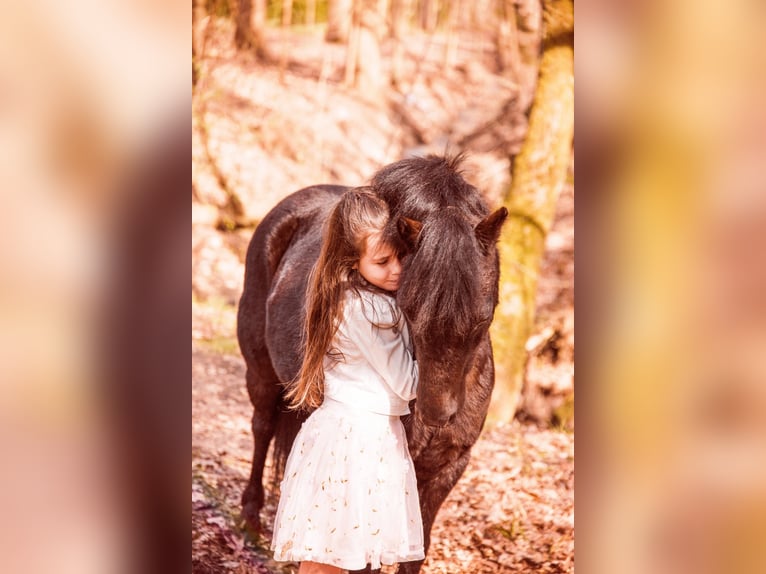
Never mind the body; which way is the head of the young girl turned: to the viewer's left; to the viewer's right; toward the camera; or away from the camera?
to the viewer's right

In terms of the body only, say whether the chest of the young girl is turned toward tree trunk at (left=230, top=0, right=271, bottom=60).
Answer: no

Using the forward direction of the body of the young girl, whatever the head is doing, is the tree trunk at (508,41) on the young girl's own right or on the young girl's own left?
on the young girl's own left

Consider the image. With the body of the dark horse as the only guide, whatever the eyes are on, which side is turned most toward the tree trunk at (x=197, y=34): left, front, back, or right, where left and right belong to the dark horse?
back

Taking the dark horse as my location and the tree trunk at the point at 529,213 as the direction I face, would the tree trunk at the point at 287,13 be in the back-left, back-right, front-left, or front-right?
front-left

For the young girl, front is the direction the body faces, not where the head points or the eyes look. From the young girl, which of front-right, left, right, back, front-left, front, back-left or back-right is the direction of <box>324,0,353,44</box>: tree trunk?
left

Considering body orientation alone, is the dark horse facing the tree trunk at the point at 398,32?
no

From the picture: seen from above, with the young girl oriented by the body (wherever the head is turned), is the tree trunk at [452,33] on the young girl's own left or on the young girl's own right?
on the young girl's own left

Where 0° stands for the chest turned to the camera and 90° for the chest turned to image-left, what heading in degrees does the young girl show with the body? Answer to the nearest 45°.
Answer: approximately 270°

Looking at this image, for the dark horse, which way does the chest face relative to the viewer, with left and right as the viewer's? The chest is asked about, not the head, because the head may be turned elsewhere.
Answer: facing the viewer and to the right of the viewer
